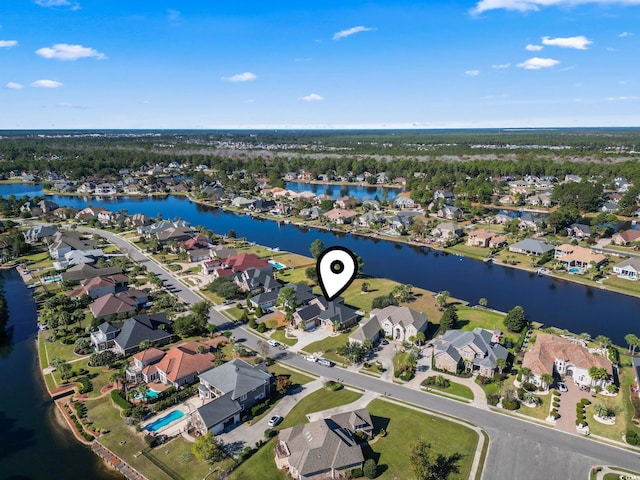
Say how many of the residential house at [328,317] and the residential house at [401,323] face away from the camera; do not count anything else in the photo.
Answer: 0

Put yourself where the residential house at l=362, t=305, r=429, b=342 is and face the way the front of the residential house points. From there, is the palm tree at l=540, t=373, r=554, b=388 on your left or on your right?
on your left

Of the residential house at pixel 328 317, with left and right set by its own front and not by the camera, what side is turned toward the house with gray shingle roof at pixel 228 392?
front

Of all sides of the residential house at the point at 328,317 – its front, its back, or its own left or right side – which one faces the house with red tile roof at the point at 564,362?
left

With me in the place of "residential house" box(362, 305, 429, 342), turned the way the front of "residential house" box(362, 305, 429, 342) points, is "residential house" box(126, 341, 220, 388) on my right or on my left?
on my right

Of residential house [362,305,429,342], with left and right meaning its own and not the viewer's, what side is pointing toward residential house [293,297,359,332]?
right

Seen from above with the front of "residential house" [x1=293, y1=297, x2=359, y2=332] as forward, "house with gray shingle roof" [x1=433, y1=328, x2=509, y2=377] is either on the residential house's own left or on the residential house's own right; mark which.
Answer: on the residential house's own left

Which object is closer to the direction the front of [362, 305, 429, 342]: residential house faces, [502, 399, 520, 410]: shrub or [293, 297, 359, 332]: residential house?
the shrub

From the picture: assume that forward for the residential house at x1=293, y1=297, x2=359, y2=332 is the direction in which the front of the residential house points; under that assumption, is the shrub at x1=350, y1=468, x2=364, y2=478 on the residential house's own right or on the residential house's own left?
on the residential house's own left

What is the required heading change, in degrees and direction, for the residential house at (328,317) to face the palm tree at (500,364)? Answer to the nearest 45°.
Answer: approximately 90° to its left

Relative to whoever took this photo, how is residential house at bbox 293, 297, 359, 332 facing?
facing the viewer and to the left of the viewer

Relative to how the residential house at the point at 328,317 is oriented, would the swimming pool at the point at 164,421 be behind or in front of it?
in front

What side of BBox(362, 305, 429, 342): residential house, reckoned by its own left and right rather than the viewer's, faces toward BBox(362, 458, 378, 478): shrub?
front

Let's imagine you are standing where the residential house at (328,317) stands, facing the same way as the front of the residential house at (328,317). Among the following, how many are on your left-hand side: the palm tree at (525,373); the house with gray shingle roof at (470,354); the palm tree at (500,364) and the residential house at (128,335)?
3

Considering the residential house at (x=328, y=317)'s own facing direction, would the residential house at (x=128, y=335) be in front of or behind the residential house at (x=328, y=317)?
in front

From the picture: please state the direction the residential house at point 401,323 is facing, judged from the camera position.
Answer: facing the viewer

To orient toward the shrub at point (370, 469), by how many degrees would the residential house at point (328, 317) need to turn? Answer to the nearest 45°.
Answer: approximately 45° to its left
